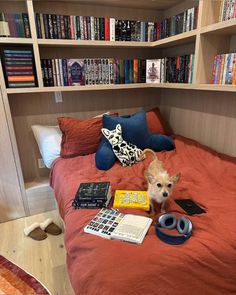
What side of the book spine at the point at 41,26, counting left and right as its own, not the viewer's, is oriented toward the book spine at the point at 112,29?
left

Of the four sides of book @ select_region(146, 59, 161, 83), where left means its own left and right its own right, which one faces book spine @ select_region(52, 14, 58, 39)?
right
